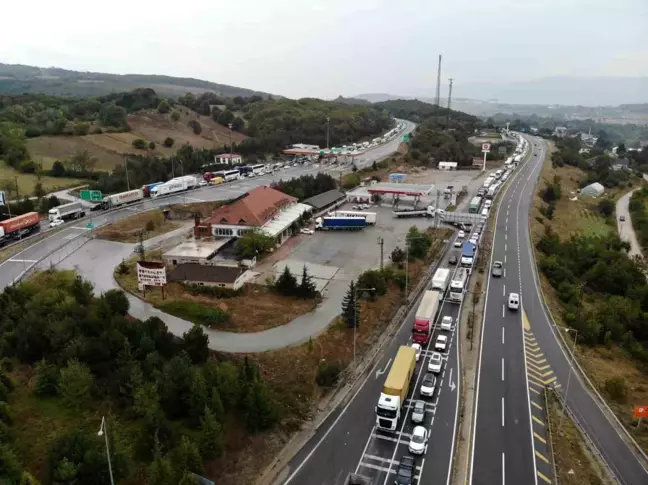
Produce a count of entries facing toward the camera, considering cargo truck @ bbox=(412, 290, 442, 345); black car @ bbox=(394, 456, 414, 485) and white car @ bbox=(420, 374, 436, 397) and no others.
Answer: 3

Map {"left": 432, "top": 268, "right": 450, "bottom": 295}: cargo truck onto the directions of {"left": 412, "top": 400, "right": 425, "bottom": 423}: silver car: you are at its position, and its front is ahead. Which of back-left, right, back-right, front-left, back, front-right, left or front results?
back

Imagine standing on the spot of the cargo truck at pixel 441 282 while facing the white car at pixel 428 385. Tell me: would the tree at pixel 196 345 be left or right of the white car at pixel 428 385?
right

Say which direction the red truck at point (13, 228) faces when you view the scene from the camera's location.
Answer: facing the viewer and to the left of the viewer

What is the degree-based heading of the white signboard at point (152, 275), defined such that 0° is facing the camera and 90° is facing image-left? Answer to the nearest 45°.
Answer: approximately 0°

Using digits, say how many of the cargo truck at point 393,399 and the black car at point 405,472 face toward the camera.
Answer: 2

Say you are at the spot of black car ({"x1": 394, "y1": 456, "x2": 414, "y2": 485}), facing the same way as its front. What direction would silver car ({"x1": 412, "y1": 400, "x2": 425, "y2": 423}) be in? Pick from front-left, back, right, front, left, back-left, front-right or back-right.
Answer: back

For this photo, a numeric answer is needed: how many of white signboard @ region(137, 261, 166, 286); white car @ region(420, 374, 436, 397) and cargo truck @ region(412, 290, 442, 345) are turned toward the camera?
3

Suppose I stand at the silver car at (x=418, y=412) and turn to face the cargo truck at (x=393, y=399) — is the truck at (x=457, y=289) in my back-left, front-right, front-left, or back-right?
front-right

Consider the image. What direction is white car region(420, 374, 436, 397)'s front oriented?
toward the camera

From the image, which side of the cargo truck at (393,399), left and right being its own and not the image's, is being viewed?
front

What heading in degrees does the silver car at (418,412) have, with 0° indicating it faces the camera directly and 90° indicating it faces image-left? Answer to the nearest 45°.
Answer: approximately 0°

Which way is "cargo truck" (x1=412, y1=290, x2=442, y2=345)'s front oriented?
toward the camera

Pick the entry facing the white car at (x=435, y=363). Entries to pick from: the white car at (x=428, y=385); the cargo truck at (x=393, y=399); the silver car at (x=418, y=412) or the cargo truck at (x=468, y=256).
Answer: the cargo truck at (x=468, y=256)

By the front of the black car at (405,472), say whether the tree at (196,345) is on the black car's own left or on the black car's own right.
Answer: on the black car's own right
